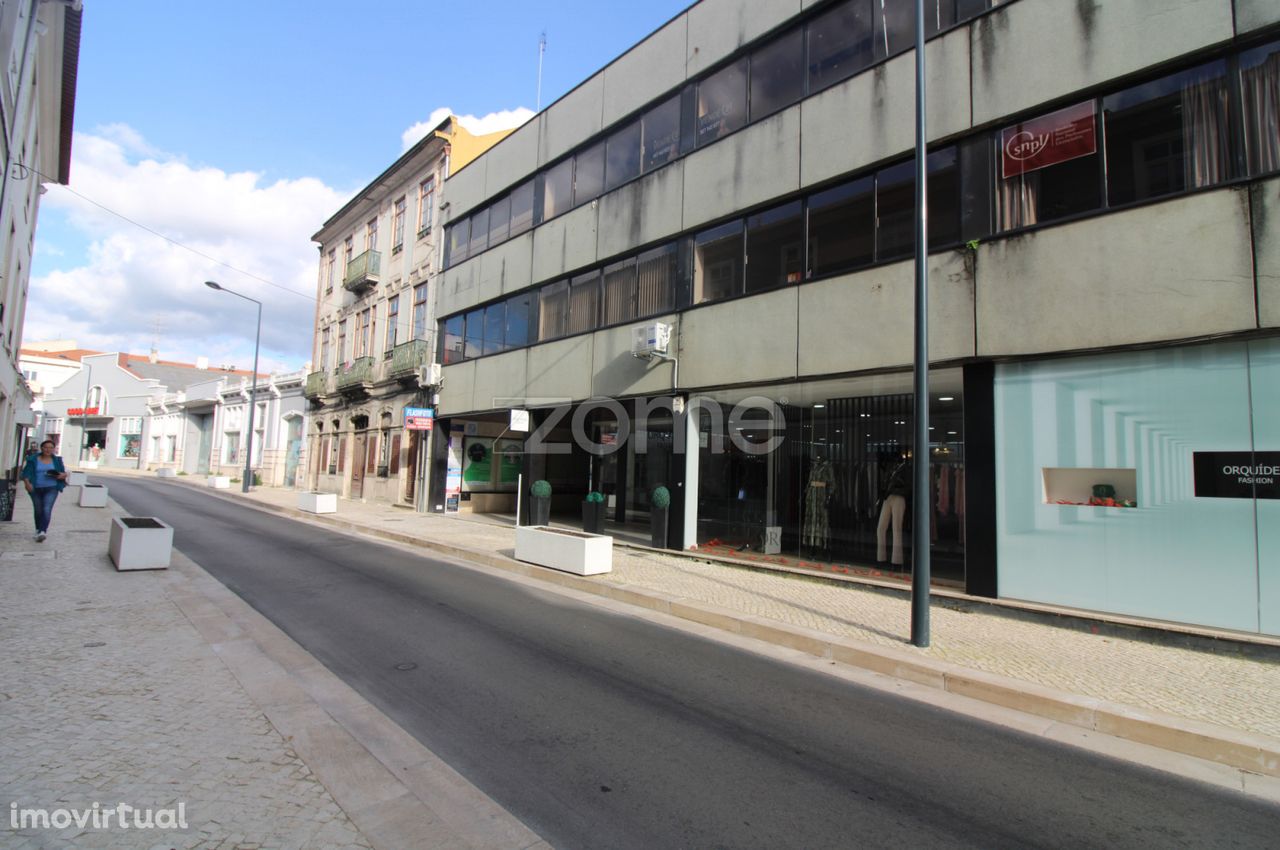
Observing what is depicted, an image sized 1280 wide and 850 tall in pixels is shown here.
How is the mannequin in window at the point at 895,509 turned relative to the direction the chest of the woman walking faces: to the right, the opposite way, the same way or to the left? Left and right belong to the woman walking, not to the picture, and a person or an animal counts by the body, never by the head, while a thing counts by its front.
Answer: to the right

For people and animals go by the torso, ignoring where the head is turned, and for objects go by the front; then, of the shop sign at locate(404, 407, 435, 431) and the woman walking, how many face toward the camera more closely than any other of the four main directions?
2

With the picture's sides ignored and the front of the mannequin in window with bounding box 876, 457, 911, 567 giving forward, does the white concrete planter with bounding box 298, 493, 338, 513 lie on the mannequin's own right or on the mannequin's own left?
on the mannequin's own right

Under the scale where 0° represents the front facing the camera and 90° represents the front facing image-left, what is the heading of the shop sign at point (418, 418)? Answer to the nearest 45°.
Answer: approximately 0°

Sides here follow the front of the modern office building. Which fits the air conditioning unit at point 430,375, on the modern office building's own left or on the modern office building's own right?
on the modern office building's own right

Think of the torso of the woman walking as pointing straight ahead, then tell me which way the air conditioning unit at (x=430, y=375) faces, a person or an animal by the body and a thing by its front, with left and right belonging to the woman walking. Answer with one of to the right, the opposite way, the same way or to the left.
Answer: to the right

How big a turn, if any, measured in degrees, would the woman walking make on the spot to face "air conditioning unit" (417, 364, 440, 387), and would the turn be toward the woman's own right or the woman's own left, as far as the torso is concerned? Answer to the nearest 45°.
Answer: approximately 135° to the woman's own left

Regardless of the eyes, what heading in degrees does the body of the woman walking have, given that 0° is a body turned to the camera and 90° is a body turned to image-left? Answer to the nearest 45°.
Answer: approximately 0°

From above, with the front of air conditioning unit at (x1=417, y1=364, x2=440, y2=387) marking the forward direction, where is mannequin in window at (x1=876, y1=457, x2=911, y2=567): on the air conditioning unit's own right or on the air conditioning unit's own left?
on the air conditioning unit's own left

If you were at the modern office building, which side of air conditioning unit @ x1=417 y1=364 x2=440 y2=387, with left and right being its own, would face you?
left

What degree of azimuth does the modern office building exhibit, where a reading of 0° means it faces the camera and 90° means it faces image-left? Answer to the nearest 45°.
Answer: approximately 45°

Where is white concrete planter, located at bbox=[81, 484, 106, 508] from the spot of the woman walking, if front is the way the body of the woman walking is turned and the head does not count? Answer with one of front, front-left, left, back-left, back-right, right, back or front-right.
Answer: back
